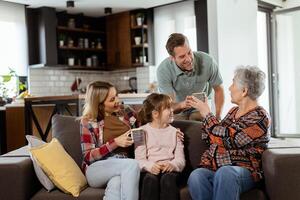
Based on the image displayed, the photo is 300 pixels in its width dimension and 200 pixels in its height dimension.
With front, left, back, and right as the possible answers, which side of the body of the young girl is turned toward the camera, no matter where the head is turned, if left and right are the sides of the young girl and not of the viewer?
front

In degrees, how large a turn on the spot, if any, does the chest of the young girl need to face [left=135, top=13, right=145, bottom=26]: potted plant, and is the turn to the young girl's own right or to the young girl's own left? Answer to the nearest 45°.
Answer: approximately 180°

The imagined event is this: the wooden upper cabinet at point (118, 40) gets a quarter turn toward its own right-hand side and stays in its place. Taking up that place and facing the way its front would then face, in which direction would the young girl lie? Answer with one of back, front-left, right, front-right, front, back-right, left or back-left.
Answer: back-left

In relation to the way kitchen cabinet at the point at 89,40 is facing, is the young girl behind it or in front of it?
in front

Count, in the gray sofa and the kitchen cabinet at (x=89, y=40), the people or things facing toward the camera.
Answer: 2

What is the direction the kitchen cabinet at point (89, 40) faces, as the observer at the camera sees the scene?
facing the viewer

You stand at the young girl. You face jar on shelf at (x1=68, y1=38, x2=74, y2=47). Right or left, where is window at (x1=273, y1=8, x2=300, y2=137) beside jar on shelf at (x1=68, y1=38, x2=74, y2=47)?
right

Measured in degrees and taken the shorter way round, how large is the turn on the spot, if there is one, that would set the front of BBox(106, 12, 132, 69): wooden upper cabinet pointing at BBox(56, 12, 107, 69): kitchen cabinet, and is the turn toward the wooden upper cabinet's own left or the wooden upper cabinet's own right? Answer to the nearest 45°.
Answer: approximately 45° to the wooden upper cabinet's own right

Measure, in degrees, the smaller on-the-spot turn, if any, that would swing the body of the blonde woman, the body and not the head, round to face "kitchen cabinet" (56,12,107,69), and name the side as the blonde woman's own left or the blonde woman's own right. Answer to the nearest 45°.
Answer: approximately 135° to the blonde woman's own left

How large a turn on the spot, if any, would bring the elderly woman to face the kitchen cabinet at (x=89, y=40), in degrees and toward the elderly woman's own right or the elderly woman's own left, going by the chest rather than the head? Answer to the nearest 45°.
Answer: approximately 90° to the elderly woman's own right

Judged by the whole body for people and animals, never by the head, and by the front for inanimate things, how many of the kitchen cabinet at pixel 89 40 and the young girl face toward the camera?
2

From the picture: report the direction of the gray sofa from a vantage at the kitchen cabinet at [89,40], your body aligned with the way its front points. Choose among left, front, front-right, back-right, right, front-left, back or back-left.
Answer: front

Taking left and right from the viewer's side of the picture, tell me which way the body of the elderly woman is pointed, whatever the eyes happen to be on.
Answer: facing the viewer and to the left of the viewer

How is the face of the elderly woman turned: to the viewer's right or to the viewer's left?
to the viewer's left

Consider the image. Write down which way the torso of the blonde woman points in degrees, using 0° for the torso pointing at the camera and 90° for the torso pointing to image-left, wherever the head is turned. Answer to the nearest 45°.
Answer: approximately 315°

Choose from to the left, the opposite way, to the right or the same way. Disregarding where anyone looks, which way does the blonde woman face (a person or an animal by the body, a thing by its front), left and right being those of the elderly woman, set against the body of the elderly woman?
to the left

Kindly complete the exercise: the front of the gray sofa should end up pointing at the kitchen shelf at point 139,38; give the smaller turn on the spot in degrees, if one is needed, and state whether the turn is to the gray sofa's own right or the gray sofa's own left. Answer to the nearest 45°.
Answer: approximately 180°

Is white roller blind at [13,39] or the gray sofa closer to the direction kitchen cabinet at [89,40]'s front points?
the gray sofa
